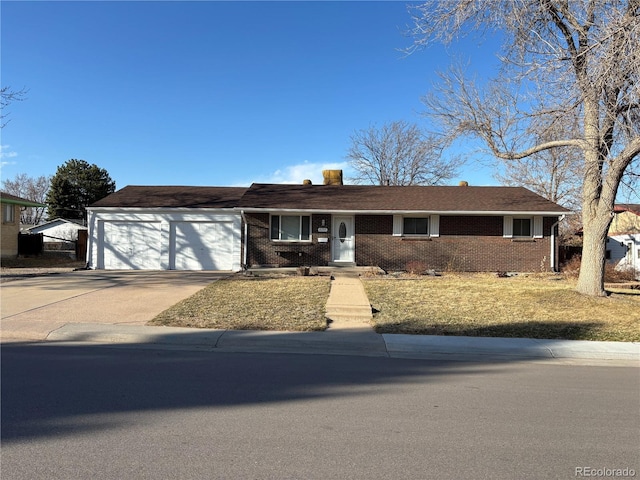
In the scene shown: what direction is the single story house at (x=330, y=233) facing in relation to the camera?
toward the camera

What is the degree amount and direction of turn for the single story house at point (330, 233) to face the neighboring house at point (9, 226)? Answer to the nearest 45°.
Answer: approximately 90° to its right

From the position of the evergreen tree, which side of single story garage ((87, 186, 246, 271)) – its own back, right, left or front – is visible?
back

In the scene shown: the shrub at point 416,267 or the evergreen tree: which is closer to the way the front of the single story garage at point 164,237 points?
the shrub

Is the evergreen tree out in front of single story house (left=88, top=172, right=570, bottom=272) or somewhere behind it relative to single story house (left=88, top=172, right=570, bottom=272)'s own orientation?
behind

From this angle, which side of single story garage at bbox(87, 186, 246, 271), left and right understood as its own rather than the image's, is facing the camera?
front

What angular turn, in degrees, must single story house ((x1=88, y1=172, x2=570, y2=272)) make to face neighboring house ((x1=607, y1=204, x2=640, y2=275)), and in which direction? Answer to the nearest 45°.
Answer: approximately 135° to its left

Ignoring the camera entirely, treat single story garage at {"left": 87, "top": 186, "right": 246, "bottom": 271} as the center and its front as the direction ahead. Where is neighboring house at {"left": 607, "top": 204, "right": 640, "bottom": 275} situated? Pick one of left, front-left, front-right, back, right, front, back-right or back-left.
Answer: left

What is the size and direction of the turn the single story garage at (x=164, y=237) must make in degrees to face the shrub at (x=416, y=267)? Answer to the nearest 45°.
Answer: approximately 45° to its left

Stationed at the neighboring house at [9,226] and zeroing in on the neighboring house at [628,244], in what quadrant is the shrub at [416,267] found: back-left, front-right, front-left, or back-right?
front-right

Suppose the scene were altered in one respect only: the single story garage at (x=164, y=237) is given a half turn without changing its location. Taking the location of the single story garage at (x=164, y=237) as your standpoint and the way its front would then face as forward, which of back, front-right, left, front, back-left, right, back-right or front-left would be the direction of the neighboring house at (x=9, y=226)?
front-left
